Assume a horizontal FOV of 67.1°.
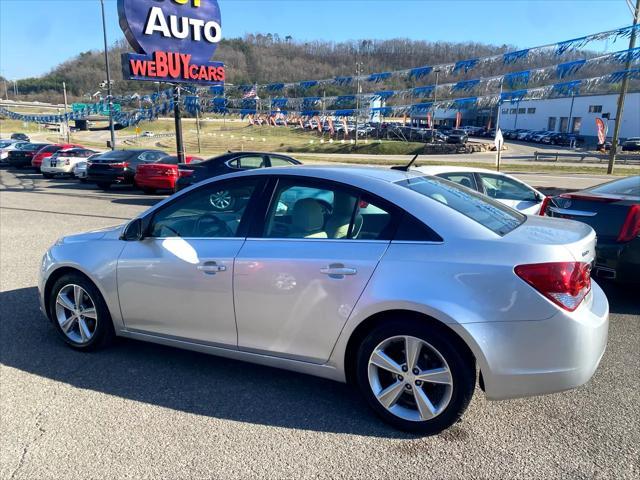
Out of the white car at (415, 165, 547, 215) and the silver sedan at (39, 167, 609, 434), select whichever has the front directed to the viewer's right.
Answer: the white car

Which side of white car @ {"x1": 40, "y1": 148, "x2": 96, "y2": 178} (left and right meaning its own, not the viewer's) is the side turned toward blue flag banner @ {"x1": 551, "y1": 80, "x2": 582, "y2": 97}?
right

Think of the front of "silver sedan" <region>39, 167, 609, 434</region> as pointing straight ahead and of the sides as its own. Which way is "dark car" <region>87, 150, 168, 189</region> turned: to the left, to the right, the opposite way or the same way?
to the right

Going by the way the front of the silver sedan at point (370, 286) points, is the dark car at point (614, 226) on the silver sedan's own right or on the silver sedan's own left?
on the silver sedan's own right

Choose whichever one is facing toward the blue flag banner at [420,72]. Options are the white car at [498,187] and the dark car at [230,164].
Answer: the dark car

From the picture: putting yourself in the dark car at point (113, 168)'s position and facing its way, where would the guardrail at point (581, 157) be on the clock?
The guardrail is roughly at 1 o'clock from the dark car.

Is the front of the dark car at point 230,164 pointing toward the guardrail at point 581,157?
yes

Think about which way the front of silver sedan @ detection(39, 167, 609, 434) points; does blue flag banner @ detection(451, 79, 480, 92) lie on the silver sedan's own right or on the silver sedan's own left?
on the silver sedan's own right

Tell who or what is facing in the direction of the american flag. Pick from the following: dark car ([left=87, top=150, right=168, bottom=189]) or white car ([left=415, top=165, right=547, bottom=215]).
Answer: the dark car

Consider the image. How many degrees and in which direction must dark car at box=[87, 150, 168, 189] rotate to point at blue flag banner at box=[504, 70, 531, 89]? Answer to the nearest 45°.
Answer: approximately 90° to its right

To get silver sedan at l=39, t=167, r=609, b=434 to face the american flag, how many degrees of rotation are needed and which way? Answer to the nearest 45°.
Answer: approximately 45° to its right
